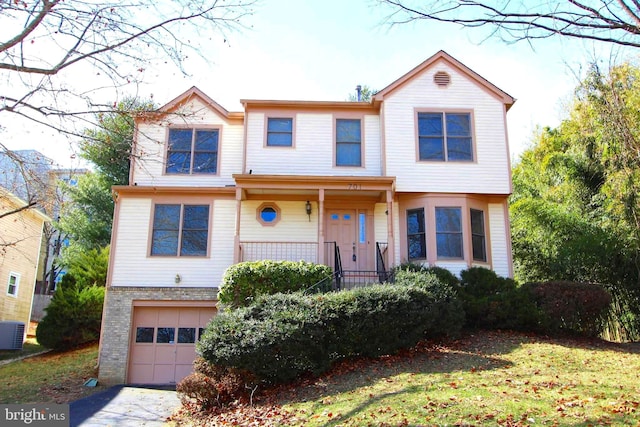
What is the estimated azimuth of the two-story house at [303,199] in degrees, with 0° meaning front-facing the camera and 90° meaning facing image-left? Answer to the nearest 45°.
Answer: approximately 0°

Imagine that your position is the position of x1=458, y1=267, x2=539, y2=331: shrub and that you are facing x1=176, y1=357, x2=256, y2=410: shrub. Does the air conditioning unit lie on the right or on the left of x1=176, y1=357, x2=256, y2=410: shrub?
right

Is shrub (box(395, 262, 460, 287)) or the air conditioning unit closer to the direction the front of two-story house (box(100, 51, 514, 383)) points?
the shrub

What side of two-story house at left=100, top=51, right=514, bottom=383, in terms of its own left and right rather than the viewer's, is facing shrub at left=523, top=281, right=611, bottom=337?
left

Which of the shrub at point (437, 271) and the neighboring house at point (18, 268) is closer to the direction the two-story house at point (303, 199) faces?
the shrub

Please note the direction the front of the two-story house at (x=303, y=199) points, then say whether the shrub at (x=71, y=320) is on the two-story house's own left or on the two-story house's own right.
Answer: on the two-story house's own right
